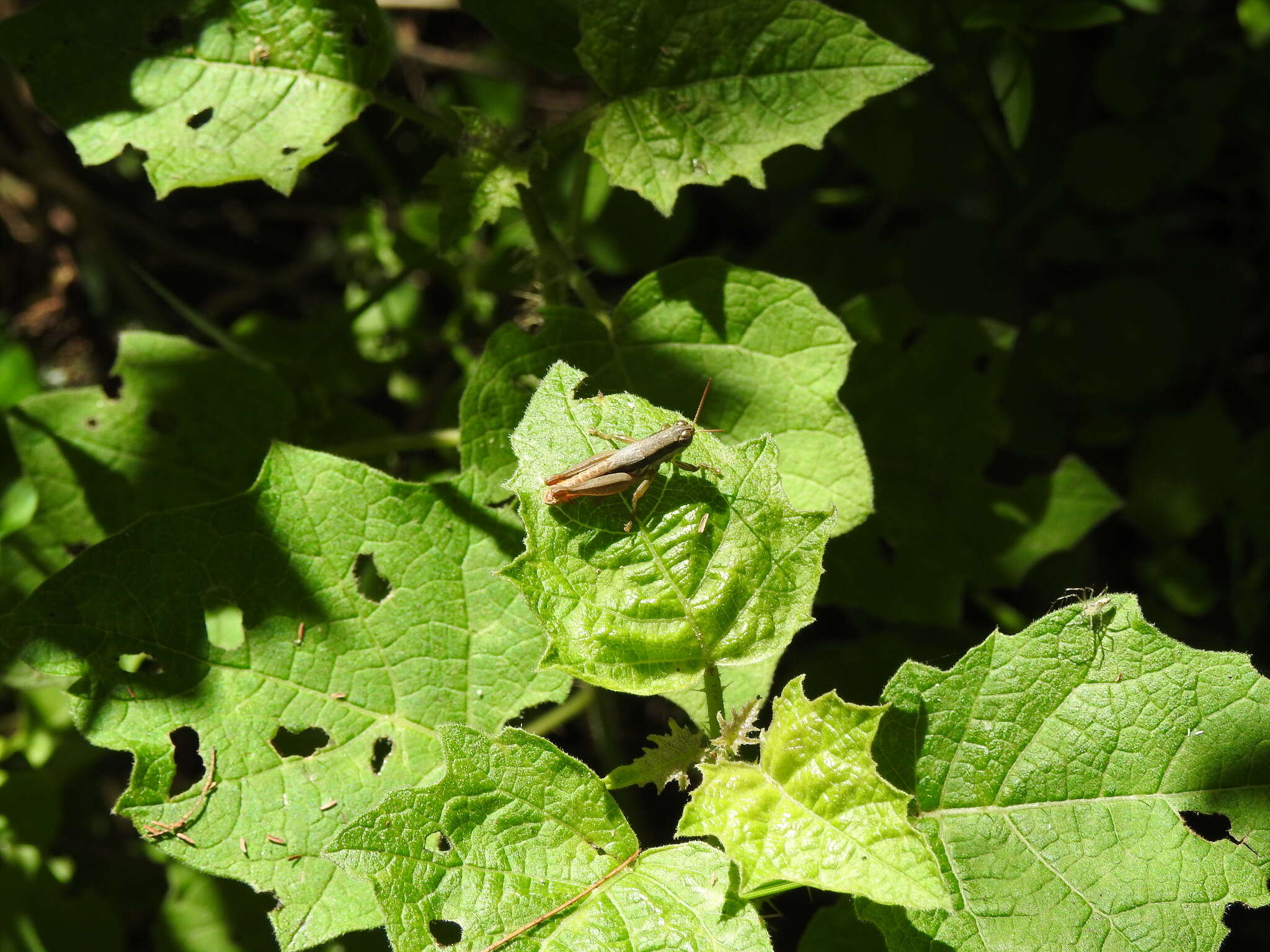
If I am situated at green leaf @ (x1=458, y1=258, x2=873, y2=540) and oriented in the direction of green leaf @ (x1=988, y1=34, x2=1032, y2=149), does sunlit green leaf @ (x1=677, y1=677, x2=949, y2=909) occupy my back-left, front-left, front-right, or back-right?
back-right

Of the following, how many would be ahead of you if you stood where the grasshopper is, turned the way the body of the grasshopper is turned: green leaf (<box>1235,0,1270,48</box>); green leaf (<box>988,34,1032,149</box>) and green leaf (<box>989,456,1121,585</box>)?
3

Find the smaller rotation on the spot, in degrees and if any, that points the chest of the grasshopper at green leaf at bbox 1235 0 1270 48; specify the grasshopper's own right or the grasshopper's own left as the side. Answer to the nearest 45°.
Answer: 0° — it already faces it

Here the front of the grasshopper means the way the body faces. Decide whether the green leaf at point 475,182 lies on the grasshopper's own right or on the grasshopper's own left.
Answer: on the grasshopper's own left

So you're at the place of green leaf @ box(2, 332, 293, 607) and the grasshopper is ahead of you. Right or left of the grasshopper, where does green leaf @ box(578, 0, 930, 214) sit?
left

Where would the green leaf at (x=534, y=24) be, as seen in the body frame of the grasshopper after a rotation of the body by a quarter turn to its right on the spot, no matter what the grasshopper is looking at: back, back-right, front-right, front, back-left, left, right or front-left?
back-left

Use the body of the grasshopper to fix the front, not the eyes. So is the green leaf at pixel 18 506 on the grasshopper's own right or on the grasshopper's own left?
on the grasshopper's own left

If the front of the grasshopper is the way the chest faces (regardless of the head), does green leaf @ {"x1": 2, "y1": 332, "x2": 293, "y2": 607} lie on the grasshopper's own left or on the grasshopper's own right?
on the grasshopper's own left

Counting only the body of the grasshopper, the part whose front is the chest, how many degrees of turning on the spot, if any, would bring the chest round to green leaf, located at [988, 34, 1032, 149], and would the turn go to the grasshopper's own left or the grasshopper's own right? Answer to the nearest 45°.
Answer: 0° — it already faces it

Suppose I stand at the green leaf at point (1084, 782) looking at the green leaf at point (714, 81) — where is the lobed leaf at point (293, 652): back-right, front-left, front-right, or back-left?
front-left

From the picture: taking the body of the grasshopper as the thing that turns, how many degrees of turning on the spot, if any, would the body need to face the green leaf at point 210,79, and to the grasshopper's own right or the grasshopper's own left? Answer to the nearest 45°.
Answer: approximately 90° to the grasshopper's own left

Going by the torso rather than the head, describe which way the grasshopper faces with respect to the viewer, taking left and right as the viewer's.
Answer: facing away from the viewer and to the right of the viewer

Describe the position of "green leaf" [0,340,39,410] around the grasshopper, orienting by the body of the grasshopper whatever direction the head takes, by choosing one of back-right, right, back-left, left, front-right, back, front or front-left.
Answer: left
